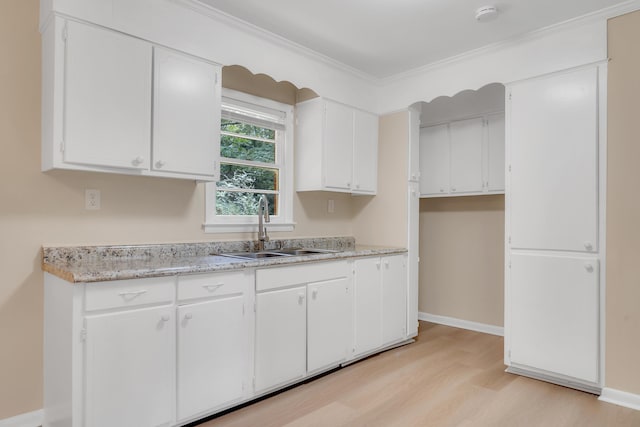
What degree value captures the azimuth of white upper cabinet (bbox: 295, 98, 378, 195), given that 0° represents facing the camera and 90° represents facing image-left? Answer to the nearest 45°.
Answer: approximately 315°

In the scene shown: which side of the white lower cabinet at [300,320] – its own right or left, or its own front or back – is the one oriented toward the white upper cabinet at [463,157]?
left

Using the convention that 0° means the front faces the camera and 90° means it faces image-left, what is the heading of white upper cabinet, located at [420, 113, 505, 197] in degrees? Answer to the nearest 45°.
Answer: approximately 45°

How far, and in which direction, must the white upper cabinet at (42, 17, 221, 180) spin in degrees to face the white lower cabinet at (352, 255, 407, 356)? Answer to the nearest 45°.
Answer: approximately 45° to its left

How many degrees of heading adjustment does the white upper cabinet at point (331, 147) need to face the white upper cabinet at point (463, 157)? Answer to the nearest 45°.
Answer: approximately 90° to its left

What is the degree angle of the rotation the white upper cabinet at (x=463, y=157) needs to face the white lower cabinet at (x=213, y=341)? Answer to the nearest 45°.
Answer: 0° — it already faces it

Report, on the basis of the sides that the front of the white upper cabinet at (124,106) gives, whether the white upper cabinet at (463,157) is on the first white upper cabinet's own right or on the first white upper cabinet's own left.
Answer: on the first white upper cabinet's own left

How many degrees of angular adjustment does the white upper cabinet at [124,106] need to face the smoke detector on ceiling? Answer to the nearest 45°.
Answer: approximately 45° to its left
